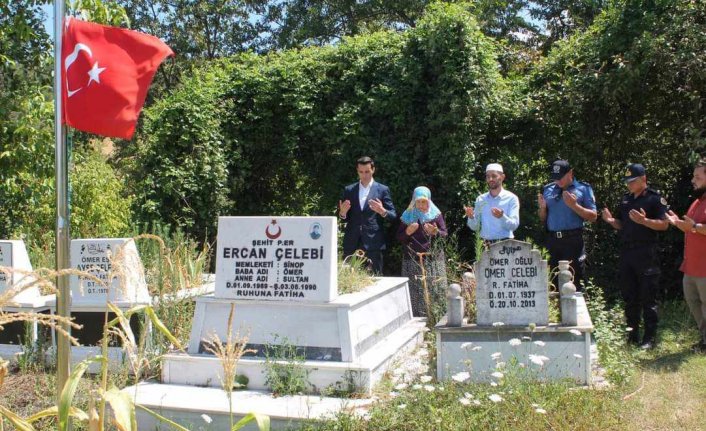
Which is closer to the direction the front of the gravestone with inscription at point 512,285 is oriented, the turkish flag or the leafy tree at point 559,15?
the turkish flag

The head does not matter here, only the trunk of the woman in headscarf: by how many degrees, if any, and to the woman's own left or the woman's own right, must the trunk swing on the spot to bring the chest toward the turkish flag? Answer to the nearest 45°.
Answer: approximately 45° to the woman's own right

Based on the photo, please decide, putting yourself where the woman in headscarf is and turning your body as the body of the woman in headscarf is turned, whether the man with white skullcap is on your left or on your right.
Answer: on your left

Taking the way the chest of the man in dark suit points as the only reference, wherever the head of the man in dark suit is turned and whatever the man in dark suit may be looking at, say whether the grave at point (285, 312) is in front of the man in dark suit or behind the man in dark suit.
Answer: in front

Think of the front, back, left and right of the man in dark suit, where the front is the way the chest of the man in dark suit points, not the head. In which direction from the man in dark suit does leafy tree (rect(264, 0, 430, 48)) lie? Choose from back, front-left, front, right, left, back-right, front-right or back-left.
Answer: back

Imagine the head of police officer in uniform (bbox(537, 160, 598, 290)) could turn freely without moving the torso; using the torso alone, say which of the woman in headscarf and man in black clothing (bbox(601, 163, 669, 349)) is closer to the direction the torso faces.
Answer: the woman in headscarf

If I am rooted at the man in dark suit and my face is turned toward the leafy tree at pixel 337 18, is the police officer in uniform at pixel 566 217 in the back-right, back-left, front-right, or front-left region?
back-right

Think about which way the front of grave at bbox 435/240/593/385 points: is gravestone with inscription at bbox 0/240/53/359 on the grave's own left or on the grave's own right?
on the grave's own right

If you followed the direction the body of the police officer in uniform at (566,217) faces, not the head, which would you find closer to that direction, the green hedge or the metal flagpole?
the metal flagpole
